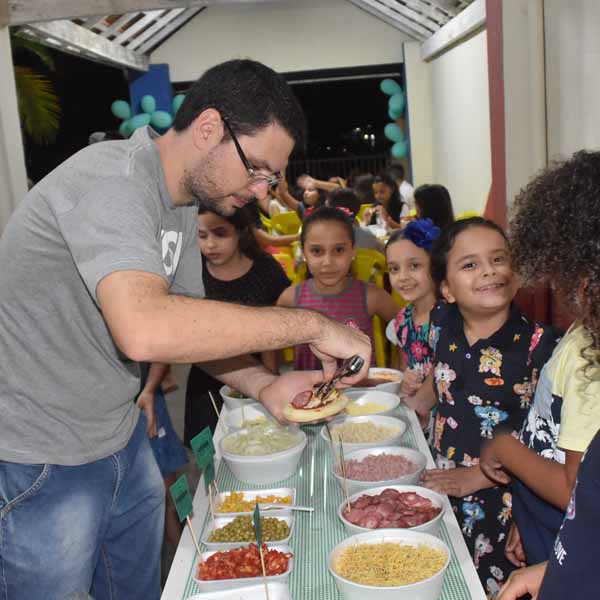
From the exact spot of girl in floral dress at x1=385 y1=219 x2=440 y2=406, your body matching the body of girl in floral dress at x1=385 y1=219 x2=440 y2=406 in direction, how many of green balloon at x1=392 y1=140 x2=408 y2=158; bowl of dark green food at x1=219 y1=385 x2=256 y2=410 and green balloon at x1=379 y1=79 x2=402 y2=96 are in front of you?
1

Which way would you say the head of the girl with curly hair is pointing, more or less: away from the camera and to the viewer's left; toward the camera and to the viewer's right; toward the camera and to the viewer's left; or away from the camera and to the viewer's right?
away from the camera and to the viewer's left

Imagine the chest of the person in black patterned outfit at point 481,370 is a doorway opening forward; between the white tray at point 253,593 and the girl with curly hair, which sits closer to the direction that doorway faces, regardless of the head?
the white tray

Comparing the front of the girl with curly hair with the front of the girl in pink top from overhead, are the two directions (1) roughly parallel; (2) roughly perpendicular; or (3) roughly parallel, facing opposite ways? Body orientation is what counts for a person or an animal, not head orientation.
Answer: roughly perpendicular

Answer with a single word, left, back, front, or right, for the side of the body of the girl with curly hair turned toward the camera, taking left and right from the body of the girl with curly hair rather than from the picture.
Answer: left

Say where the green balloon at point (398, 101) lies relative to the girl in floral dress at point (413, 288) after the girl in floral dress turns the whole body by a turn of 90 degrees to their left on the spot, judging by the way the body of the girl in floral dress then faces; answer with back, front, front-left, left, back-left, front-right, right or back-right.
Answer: back-left

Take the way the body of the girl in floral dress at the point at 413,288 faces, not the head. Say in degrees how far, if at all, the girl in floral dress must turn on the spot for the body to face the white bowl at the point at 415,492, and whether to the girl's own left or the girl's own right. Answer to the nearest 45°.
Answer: approximately 45° to the girl's own left

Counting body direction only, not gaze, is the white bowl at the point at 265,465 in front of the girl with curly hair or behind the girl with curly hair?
in front

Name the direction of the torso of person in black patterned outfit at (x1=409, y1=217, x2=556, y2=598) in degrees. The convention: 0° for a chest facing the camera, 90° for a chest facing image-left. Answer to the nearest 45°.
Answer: approximately 45°
